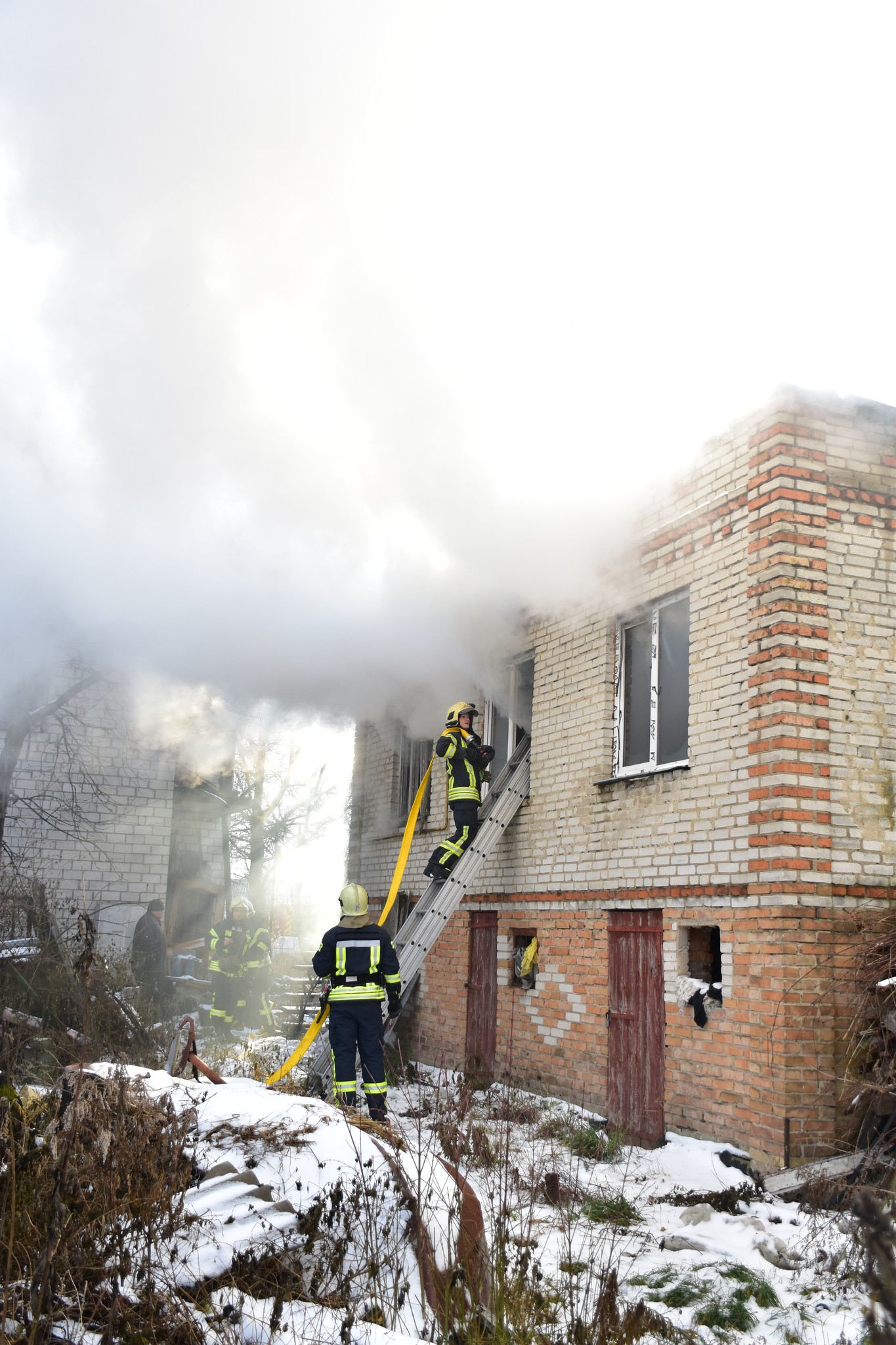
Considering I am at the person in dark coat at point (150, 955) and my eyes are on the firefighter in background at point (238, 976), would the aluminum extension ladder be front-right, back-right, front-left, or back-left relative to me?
front-right

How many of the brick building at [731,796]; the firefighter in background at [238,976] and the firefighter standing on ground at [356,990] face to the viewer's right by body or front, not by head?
0

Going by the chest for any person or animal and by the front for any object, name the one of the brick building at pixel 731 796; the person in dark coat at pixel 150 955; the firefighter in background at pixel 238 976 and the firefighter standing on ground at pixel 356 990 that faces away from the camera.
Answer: the firefighter standing on ground

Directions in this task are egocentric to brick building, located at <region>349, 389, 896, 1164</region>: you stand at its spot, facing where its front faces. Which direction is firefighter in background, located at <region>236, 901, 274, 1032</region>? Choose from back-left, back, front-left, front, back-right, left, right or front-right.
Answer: right

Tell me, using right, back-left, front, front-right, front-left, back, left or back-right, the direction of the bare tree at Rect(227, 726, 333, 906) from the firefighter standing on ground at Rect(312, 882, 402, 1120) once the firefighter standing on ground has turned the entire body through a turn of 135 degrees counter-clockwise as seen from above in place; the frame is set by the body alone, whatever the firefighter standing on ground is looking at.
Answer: back-right

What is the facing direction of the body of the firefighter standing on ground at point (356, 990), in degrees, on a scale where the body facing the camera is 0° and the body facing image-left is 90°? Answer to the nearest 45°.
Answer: approximately 180°

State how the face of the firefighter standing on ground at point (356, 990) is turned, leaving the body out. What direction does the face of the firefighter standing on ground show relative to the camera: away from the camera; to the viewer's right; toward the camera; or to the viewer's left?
away from the camera

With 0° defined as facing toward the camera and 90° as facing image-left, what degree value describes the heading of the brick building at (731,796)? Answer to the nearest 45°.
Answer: approximately 45°

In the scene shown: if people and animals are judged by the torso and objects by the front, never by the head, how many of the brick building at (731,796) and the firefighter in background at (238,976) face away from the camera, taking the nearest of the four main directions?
0

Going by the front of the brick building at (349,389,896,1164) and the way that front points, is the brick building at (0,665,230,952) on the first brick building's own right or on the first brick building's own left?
on the first brick building's own right

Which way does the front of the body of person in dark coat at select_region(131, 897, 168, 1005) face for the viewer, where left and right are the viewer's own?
facing to the right of the viewer

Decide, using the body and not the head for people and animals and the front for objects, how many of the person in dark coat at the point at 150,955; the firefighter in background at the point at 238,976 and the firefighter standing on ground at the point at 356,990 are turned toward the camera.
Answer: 1

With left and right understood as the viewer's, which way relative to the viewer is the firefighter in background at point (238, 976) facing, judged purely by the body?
facing the viewer
